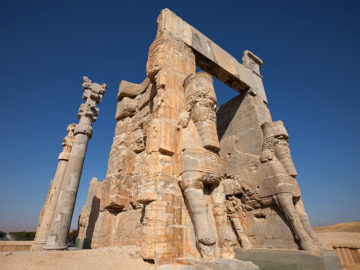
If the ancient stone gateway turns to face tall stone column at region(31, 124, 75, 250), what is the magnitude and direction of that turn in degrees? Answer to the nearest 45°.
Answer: approximately 180°

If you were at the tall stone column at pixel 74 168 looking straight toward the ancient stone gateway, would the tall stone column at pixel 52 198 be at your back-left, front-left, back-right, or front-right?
back-left

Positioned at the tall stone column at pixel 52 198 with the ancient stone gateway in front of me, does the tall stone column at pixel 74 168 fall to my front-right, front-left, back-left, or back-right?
front-right

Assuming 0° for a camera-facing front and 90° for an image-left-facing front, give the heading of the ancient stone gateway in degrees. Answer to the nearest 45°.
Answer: approximately 315°

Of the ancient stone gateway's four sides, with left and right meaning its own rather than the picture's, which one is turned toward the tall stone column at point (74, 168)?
back
